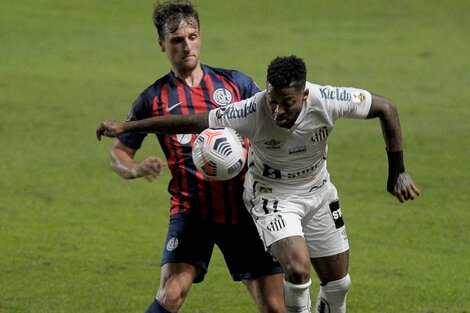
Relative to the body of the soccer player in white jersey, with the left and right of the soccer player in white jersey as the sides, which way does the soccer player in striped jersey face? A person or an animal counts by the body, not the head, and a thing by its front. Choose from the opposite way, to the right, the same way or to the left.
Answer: the same way

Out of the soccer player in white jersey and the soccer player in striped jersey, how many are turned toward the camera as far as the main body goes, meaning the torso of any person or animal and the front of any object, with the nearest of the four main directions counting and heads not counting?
2

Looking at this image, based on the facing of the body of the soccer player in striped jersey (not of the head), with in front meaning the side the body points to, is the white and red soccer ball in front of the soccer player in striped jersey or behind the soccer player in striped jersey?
in front

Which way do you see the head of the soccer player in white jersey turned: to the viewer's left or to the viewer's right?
to the viewer's left

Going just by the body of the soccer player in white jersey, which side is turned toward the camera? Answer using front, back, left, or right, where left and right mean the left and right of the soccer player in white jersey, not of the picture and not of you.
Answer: front

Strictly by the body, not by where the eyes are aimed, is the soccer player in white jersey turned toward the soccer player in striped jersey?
no
